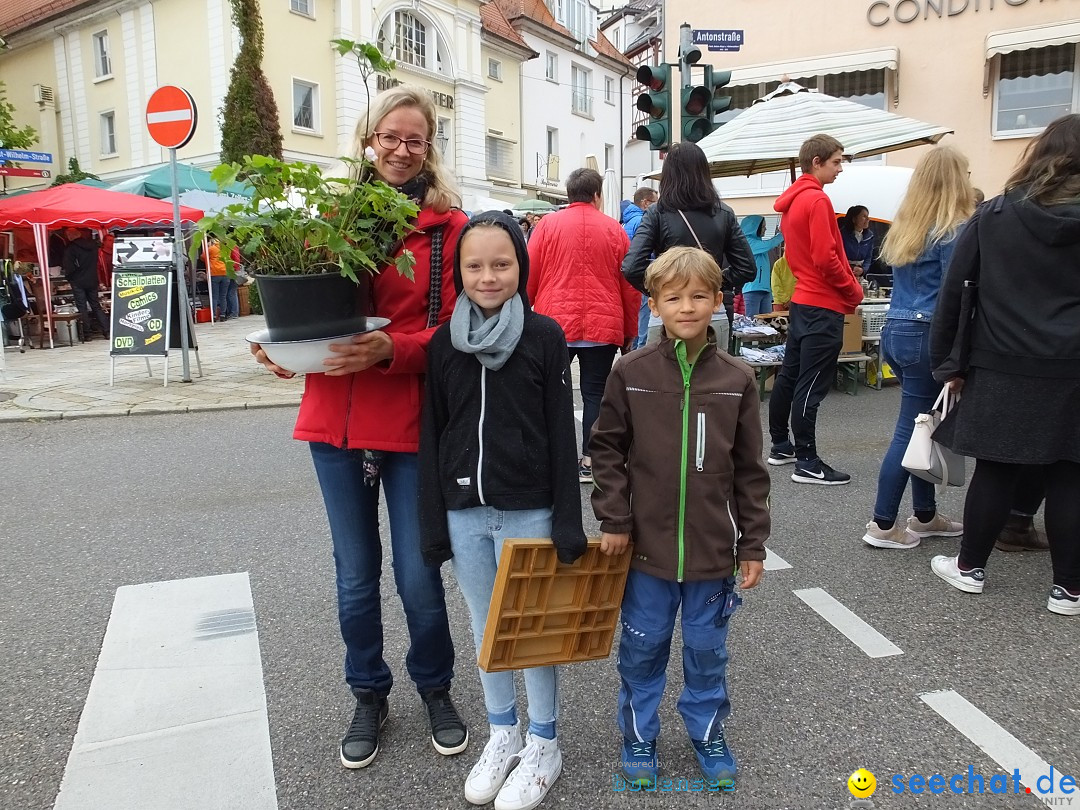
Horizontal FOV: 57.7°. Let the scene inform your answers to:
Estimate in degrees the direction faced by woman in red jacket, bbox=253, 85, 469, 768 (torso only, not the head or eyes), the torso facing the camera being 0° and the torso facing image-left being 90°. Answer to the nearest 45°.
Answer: approximately 0°

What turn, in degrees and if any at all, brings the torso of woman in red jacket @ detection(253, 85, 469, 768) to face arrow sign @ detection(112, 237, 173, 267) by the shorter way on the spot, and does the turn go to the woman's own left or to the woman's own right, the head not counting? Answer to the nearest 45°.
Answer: approximately 180°

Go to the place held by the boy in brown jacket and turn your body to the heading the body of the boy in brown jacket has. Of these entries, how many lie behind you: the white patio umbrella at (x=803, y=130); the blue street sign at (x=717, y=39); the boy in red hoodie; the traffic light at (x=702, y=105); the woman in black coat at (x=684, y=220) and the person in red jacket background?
6

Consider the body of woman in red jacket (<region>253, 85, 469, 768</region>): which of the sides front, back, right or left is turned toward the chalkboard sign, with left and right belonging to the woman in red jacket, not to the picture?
back

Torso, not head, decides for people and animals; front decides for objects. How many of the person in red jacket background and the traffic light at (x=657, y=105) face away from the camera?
1

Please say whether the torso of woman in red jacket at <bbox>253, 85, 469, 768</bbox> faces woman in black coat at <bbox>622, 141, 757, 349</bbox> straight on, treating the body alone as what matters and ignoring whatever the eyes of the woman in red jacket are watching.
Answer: no

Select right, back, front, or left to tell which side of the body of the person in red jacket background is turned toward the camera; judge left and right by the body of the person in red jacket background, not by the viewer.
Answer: back

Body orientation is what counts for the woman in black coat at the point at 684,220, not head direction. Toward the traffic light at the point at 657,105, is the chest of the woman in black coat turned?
yes

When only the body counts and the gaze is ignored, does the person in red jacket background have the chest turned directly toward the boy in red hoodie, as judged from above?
no

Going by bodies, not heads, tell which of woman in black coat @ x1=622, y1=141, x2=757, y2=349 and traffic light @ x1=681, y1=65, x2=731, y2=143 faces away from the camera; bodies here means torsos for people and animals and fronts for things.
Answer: the woman in black coat

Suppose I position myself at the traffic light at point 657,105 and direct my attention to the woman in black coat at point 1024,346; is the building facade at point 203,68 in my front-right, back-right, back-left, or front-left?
back-right

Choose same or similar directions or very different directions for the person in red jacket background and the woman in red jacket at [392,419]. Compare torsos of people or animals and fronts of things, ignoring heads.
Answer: very different directions

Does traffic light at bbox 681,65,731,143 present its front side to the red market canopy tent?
no

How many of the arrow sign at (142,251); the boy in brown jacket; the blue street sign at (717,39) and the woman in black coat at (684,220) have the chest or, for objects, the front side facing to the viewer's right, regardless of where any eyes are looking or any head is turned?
0
